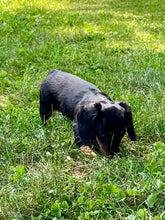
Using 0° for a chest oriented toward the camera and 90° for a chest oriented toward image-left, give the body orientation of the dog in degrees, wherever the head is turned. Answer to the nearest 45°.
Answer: approximately 315°
